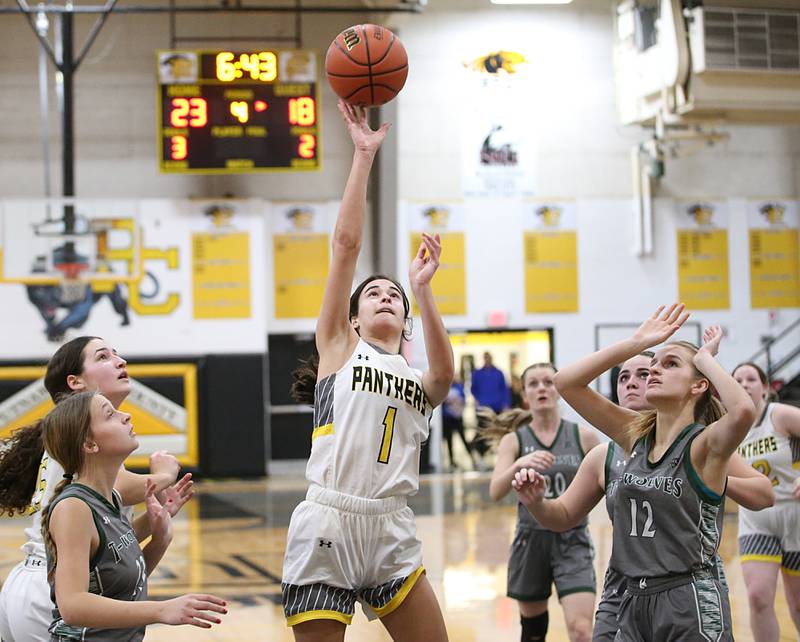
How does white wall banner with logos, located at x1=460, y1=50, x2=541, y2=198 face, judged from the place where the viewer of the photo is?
facing the viewer

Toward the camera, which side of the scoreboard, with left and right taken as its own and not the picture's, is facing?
front

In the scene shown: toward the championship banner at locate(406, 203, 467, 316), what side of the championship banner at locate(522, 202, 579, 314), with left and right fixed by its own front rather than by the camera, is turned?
right

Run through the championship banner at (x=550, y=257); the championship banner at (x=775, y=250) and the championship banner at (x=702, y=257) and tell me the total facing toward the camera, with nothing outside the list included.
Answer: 3

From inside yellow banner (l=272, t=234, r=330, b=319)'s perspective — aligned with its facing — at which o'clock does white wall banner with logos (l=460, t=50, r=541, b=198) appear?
The white wall banner with logos is roughly at 9 o'clock from the yellow banner.

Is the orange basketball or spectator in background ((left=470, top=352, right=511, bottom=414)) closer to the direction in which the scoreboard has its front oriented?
the orange basketball

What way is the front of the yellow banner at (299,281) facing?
toward the camera

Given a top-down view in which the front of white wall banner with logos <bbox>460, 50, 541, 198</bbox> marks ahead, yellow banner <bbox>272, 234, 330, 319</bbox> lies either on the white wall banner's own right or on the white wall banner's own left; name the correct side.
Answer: on the white wall banner's own right

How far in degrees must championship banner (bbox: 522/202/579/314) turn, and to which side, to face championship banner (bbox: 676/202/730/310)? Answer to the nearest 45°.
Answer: approximately 90° to its left

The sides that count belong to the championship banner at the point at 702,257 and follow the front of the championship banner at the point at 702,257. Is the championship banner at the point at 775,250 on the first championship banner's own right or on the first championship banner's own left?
on the first championship banner's own left

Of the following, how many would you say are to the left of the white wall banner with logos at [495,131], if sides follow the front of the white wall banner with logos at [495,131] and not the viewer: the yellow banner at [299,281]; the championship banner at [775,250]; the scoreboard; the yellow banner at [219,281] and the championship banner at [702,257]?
2

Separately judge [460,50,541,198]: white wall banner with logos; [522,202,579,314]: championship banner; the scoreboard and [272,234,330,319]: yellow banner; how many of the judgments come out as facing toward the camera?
4

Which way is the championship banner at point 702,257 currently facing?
toward the camera
